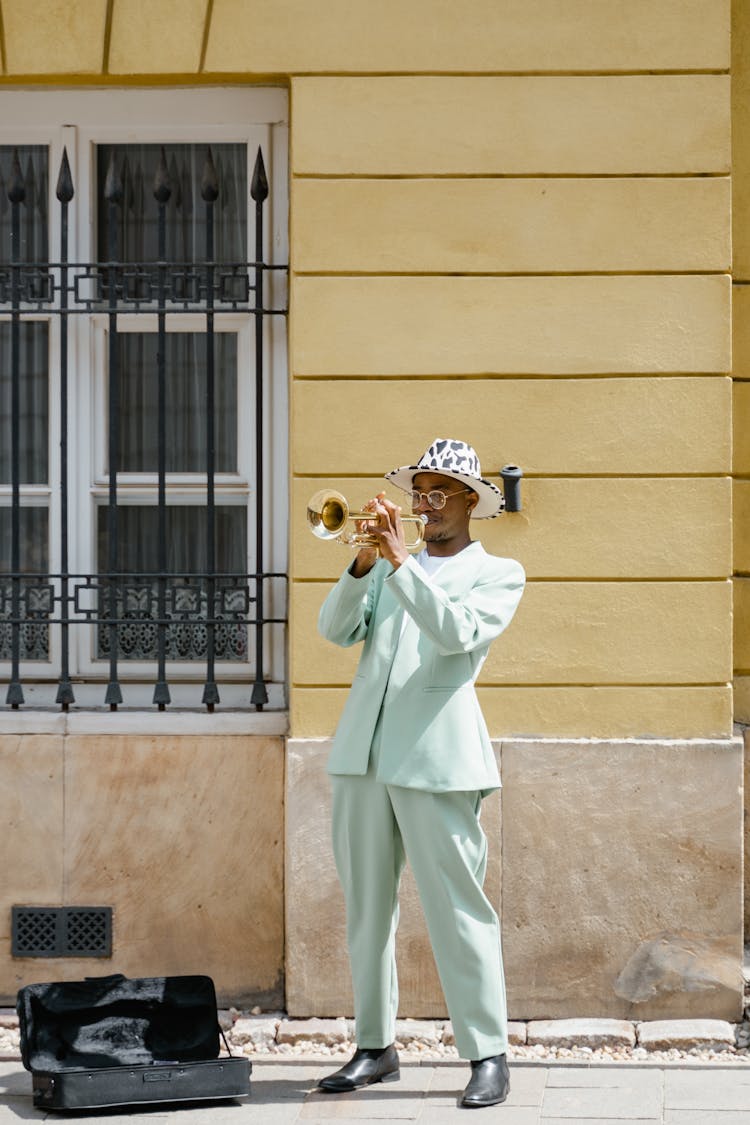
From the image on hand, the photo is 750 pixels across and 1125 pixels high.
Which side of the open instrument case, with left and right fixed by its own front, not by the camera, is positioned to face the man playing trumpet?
left

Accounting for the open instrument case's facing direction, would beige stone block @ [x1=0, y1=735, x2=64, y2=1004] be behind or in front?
behind

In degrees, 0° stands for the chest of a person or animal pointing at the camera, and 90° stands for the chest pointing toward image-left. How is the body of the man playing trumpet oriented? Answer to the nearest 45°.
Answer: approximately 45°

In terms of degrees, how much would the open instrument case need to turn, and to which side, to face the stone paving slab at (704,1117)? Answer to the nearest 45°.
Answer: approximately 90° to its left

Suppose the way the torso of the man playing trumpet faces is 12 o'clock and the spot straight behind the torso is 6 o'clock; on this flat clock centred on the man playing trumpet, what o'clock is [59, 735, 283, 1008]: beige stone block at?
The beige stone block is roughly at 3 o'clock from the man playing trumpet.

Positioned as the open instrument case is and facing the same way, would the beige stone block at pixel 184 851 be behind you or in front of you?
behind

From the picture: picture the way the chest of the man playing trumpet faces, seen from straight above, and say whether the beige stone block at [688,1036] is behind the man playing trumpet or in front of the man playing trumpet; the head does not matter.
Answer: behind

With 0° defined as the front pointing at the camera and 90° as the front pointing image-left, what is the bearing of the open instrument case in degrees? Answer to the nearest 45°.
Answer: approximately 0°

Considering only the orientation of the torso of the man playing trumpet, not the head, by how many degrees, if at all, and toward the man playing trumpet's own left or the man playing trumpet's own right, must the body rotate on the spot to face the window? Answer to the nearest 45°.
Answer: approximately 90° to the man playing trumpet's own right
